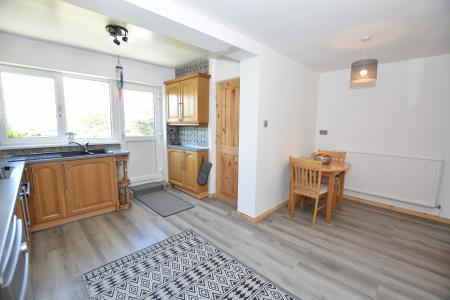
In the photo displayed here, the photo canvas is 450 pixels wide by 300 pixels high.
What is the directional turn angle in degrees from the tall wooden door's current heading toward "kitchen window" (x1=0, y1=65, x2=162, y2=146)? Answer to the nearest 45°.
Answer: approximately 45° to its right

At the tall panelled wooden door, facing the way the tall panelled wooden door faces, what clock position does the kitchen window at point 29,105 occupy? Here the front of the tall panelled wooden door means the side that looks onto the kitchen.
The kitchen window is roughly at 1 o'clock from the tall panelled wooden door.

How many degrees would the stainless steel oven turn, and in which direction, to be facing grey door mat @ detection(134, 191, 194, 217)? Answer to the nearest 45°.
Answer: approximately 45° to its left

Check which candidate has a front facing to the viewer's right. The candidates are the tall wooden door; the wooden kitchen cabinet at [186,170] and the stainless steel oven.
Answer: the stainless steel oven

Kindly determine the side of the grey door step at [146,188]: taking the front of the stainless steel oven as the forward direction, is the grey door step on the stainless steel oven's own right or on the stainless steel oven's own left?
on the stainless steel oven's own left

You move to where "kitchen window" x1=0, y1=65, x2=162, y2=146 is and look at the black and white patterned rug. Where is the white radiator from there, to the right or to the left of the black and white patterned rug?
left

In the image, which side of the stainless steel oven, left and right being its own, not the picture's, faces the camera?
right

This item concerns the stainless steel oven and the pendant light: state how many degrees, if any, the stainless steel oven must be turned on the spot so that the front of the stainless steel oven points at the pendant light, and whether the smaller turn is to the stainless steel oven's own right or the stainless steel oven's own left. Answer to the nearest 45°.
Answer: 0° — it already faces it

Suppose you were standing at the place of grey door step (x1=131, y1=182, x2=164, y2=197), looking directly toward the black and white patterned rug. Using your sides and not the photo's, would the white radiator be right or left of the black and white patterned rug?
left

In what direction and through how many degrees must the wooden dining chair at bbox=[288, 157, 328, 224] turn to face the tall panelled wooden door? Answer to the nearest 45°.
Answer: approximately 135° to its left

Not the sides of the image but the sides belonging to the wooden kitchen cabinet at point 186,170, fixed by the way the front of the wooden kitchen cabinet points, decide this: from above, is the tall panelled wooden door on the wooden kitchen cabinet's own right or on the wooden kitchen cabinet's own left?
on the wooden kitchen cabinet's own left

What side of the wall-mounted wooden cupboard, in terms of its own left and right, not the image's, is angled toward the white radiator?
left
